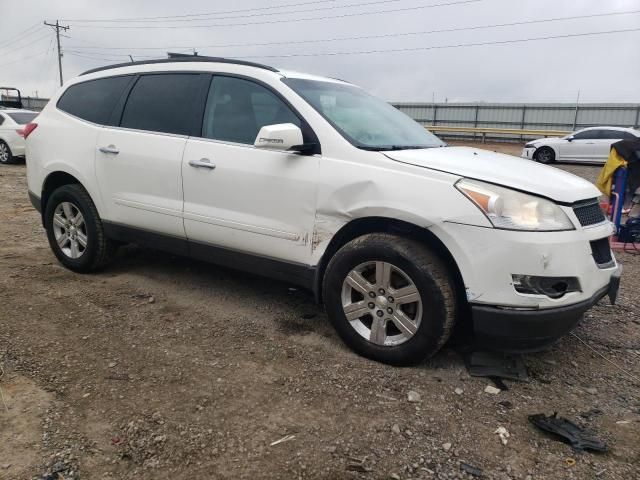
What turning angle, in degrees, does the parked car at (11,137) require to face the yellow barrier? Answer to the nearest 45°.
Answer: approximately 135° to its right

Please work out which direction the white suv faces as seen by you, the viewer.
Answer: facing the viewer and to the right of the viewer

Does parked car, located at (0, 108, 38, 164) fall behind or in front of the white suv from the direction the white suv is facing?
behind

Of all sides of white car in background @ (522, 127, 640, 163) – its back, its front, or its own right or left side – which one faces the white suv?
left

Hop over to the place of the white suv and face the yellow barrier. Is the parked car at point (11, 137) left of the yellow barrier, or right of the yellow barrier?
left

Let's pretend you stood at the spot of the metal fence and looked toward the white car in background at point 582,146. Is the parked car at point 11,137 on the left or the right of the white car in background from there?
right

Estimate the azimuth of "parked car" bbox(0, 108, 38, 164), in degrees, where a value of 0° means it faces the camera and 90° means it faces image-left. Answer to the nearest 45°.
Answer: approximately 135°

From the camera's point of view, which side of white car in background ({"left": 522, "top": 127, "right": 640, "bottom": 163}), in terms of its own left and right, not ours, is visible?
left

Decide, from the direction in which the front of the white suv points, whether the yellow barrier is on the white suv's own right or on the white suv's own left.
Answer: on the white suv's own left

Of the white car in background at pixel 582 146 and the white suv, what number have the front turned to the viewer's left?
1
